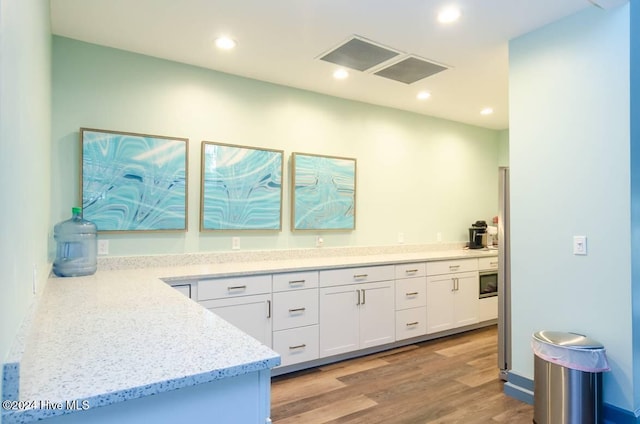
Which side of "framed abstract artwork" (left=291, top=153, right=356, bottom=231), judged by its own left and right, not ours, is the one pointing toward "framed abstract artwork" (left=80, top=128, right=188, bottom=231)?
right

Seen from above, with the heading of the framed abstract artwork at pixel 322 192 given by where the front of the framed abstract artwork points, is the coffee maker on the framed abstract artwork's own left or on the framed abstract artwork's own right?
on the framed abstract artwork's own left

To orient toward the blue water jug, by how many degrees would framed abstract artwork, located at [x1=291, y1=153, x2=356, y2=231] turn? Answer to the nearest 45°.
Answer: approximately 90° to its right

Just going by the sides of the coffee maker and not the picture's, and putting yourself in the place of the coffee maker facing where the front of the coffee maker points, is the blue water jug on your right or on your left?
on your right

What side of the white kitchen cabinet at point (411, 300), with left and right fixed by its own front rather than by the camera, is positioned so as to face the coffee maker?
left

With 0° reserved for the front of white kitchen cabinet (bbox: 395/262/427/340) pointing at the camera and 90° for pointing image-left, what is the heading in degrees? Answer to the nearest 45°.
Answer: approximately 315°

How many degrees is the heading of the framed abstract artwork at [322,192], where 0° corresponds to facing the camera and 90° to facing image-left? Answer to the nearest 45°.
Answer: approximately 315°

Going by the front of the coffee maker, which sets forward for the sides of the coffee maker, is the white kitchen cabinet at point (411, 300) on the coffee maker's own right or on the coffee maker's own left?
on the coffee maker's own right

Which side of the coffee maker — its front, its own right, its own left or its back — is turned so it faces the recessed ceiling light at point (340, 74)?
right

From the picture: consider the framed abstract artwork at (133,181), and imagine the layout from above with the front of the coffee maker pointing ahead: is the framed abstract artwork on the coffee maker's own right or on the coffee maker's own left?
on the coffee maker's own right
